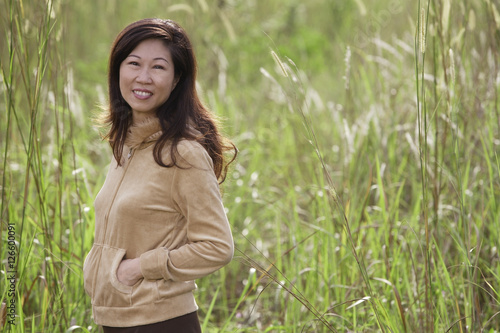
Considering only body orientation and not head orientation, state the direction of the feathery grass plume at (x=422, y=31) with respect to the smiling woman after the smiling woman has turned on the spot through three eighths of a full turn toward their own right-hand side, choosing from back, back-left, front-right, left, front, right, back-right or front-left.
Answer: right

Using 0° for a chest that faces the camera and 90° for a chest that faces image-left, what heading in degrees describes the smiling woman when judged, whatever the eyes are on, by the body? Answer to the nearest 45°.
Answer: approximately 45°
